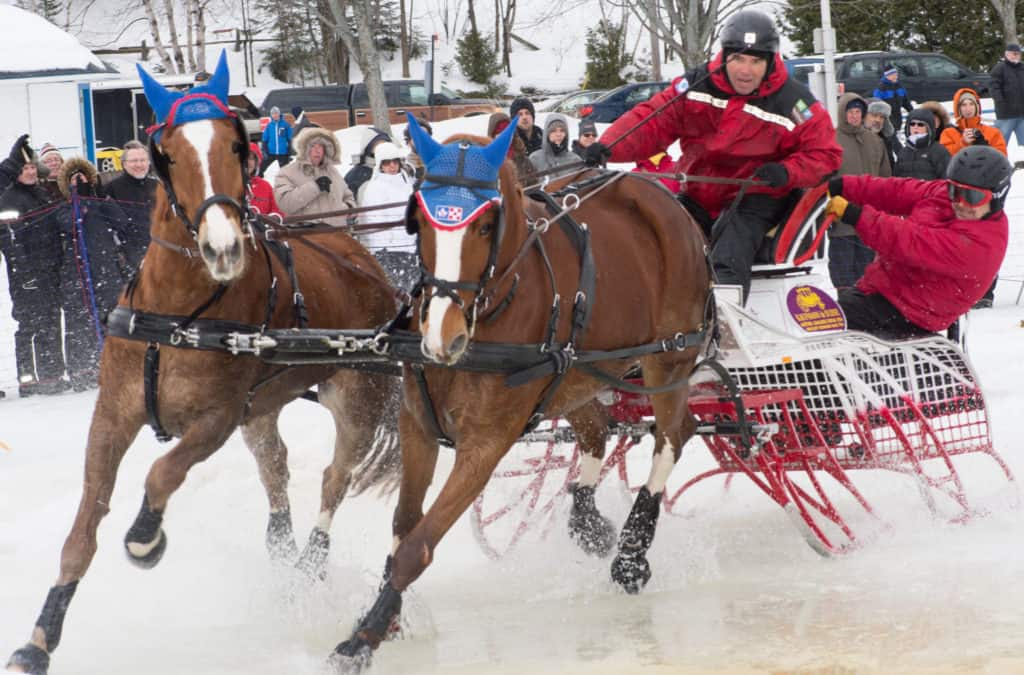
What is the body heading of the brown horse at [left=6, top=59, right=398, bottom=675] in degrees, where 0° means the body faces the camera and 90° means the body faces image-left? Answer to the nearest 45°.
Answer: approximately 45°

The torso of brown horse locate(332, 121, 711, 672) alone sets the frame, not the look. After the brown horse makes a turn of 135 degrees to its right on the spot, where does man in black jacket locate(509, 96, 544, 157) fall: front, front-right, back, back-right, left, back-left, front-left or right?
front

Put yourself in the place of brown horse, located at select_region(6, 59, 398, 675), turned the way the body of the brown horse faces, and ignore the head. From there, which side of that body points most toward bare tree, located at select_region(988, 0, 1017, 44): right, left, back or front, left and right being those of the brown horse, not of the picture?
back

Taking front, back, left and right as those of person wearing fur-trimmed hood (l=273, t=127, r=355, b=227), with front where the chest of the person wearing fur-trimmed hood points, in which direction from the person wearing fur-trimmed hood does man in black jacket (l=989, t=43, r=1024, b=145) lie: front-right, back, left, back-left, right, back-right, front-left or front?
back-left

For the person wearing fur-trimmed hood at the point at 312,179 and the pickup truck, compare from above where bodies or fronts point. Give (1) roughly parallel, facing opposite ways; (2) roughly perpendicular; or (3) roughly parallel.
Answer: roughly perpendicular

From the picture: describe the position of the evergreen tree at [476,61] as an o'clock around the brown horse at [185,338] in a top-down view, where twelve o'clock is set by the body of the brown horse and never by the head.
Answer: The evergreen tree is roughly at 5 o'clock from the brown horse.

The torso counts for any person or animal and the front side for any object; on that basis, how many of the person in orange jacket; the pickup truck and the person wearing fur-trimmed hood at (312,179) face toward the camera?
2

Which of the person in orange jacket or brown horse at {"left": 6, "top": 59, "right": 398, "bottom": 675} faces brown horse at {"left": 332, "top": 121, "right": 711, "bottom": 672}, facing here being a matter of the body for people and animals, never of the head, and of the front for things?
the person in orange jacket

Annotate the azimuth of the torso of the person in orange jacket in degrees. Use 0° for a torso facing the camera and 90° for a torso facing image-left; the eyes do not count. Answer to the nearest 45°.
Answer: approximately 0°
